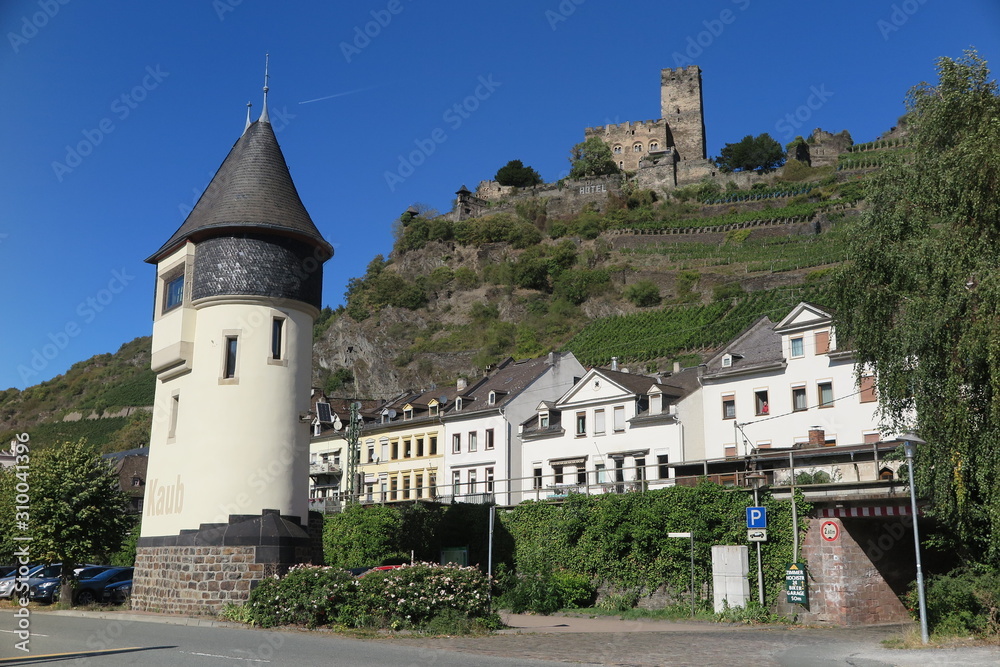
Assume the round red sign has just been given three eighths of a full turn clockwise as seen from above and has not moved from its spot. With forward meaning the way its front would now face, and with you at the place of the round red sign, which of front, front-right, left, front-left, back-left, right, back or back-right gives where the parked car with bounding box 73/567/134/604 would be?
front-left

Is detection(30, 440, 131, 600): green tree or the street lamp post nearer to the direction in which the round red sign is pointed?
the street lamp post

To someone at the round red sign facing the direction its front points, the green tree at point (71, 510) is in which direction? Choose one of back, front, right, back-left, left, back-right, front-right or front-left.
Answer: right

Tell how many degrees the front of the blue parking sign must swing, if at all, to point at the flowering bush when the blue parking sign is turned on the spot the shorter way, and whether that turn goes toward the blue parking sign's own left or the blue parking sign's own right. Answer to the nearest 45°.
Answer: approximately 45° to the blue parking sign's own right

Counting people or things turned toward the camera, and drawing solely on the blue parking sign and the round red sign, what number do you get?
2

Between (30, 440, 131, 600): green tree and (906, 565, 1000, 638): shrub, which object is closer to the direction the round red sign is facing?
the shrub

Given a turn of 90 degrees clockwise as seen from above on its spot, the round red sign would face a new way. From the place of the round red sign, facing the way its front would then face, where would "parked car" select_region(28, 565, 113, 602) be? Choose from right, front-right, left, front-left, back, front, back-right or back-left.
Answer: front

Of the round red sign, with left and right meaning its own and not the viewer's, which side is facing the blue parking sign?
right
